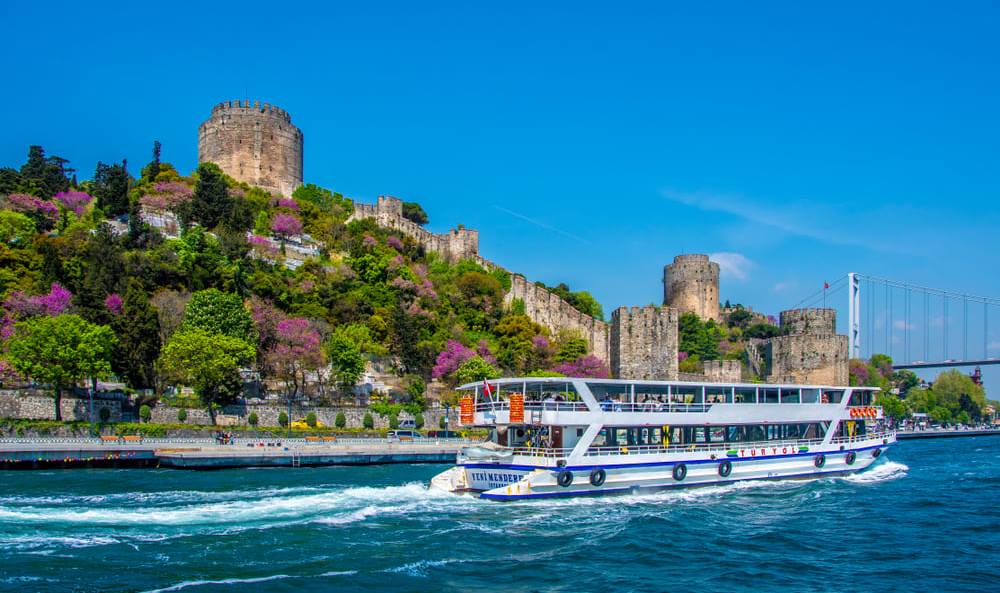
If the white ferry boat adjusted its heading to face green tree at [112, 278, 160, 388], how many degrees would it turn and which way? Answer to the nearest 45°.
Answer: approximately 90° to its left

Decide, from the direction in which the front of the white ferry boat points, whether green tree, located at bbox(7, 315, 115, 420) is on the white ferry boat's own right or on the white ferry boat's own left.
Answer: on the white ferry boat's own left

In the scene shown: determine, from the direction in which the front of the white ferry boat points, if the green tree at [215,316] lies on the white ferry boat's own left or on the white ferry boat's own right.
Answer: on the white ferry boat's own left

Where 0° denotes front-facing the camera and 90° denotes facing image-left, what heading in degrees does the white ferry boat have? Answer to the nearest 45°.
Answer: approximately 225°
